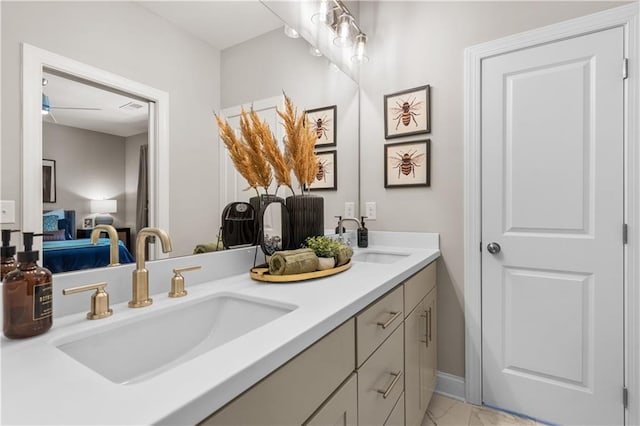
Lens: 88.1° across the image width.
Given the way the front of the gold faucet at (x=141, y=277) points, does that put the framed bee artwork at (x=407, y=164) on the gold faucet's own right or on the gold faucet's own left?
on the gold faucet's own left

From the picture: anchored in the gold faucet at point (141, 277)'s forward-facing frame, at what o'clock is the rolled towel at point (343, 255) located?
The rolled towel is roughly at 10 o'clock from the gold faucet.

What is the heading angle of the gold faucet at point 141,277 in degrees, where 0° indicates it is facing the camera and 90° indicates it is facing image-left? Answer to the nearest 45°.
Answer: approximately 315°

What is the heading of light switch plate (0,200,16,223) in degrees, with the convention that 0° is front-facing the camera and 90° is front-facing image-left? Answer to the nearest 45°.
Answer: approximately 0°
